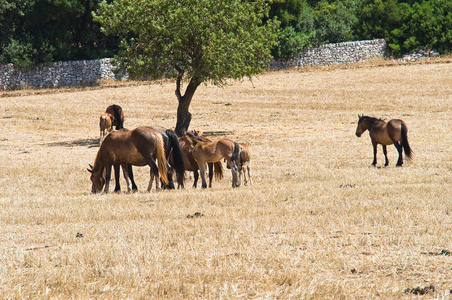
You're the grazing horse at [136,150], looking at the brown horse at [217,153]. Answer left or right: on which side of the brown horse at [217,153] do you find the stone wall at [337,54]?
left

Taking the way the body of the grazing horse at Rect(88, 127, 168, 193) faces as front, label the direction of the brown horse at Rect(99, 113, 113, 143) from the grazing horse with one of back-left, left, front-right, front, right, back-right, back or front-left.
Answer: right

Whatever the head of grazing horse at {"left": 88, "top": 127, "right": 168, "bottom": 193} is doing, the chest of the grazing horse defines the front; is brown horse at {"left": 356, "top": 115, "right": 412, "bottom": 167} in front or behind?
behind

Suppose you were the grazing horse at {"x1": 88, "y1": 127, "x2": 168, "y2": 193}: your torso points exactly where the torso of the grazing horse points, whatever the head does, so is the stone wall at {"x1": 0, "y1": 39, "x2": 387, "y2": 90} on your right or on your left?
on your right

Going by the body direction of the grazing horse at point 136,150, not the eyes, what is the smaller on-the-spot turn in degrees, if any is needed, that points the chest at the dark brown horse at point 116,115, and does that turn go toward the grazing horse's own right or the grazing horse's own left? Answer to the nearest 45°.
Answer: approximately 90° to the grazing horse's own right

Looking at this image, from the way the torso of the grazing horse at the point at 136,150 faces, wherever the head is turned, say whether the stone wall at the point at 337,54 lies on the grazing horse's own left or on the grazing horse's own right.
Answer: on the grazing horse's own right

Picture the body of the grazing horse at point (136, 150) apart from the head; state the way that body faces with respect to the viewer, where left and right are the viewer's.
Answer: facing to the left of the viewer
